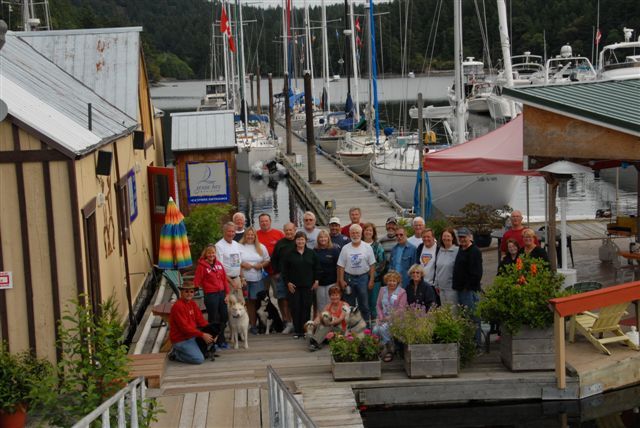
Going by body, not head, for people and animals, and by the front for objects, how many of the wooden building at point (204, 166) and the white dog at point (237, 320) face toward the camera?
2

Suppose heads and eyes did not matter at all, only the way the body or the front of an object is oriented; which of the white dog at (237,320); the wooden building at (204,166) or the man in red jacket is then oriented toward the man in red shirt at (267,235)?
the wooden building

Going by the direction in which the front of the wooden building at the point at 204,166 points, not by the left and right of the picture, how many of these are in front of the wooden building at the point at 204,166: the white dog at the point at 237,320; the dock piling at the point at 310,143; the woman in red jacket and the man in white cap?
3

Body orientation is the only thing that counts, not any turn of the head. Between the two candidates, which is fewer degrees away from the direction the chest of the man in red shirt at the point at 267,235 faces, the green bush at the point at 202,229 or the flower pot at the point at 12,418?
the flower pot

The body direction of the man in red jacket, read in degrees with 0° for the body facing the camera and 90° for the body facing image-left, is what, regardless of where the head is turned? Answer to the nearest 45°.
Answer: approximately 315°

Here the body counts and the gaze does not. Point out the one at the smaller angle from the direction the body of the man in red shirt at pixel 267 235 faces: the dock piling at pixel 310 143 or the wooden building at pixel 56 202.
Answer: the wooden building

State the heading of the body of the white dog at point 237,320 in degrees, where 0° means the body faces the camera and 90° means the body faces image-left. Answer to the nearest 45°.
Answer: approximately 0°

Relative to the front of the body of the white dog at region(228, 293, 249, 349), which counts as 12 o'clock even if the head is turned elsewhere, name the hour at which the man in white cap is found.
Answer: The man in white cap is roughly at 8 o'clock from the white dog.

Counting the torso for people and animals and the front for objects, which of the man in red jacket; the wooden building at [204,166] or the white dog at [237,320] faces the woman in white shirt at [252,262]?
the wooden building

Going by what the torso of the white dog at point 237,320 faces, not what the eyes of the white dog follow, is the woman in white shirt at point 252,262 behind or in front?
behind

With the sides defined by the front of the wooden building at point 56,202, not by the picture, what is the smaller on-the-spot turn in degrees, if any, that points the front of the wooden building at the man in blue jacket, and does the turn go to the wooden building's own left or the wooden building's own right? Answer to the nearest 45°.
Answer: approximately 45° to the wooden building's own left
